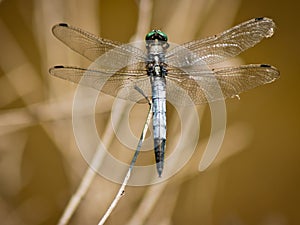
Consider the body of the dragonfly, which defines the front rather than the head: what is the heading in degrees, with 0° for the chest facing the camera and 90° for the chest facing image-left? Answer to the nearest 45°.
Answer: approximately 180°
